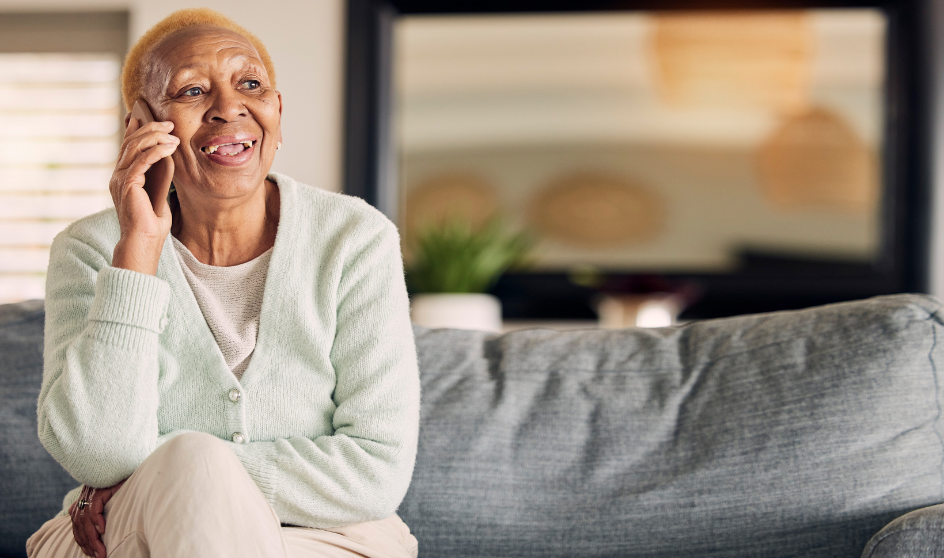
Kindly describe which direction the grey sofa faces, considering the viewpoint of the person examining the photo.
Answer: facing the viewer

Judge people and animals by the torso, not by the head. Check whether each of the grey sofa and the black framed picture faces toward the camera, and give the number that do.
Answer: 2

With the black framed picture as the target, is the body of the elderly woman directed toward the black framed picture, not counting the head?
no

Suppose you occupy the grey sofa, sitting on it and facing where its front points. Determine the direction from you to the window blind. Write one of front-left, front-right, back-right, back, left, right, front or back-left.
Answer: back-right

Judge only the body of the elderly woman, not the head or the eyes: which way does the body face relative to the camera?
toward the camera

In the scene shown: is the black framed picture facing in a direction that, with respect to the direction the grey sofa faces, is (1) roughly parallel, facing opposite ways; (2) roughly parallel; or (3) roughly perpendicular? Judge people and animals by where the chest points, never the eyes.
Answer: roughly parallel

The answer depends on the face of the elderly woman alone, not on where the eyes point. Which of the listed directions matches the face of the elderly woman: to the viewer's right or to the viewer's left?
to the viewer's right

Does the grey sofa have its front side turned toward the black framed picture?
no

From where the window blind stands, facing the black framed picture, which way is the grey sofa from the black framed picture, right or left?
right

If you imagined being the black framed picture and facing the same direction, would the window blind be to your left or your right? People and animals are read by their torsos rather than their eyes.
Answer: on your right

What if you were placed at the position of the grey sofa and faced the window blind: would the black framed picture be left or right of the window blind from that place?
right
